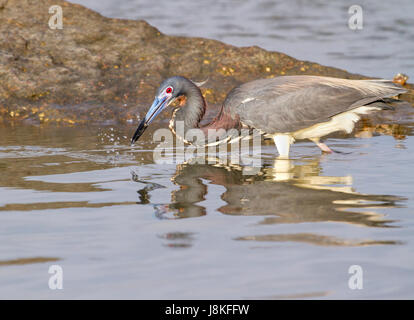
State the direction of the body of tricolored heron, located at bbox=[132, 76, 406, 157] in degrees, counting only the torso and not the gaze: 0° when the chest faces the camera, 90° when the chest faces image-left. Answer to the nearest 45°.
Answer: approximately 90°
